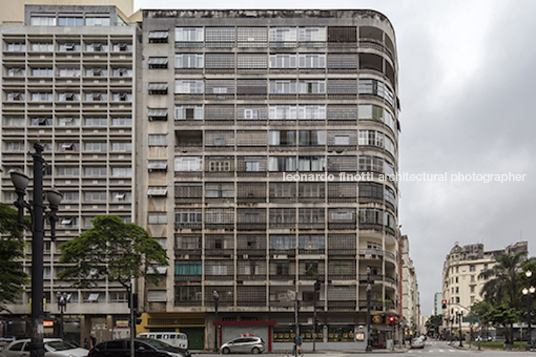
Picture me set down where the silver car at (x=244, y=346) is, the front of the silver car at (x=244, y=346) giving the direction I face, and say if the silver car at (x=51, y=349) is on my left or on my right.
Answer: on my left

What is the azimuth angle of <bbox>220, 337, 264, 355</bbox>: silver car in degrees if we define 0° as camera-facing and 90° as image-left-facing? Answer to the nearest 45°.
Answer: approximately 90°

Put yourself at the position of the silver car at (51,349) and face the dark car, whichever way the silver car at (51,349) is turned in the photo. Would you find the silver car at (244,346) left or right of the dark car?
left

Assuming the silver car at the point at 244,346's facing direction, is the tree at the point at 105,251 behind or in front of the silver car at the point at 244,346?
in front

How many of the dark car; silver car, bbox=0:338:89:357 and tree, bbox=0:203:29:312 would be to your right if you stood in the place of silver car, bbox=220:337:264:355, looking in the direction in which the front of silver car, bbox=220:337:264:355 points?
0
